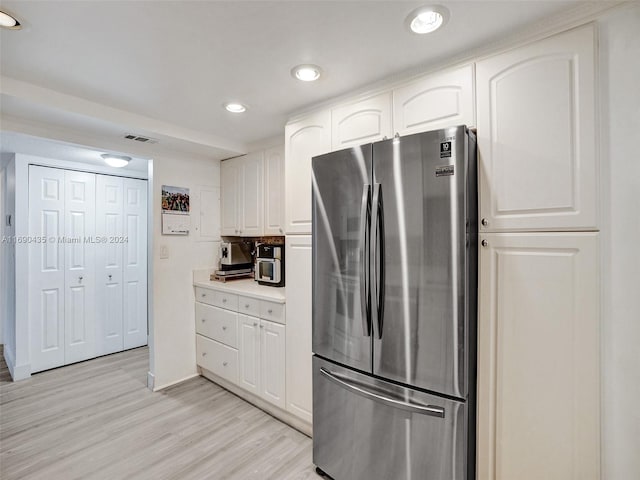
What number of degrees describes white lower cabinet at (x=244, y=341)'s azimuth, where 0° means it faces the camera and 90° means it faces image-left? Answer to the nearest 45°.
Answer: approximately 45°

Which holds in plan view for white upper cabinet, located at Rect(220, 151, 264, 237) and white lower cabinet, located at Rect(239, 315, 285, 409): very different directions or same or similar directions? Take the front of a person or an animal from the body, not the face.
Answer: same or similar directions

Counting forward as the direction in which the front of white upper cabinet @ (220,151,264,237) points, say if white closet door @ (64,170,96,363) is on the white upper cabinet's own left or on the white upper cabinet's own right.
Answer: on the white upper cabinet's own right

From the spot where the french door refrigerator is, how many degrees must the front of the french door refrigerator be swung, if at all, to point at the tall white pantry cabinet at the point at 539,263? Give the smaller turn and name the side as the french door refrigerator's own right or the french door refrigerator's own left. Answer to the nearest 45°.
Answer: approximately 135° to the french door refrigerator's own left

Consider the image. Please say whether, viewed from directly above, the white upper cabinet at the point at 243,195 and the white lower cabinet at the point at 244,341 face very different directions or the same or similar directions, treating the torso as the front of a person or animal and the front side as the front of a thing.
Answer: same or similar directions

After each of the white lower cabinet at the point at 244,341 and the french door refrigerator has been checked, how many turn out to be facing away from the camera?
0

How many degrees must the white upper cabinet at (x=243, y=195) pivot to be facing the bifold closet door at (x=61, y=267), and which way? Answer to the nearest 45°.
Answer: approximately 45° to its right

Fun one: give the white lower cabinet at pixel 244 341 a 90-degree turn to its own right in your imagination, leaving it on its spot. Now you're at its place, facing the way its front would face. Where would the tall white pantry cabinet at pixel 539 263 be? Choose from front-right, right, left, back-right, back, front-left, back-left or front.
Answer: back

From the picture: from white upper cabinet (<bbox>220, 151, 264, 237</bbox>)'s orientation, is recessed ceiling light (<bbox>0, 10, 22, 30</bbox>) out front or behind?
out front

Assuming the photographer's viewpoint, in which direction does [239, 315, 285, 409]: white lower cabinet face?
facing the viewer and to the left of the viewer

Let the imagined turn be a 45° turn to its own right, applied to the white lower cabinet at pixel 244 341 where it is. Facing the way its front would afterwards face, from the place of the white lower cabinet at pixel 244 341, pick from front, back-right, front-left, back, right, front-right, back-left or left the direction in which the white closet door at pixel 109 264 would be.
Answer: front-right

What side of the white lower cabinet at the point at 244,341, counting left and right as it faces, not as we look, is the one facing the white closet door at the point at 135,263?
right

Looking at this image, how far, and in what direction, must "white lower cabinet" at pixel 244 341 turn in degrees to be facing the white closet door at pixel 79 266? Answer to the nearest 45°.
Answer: approximately 90° to its right
